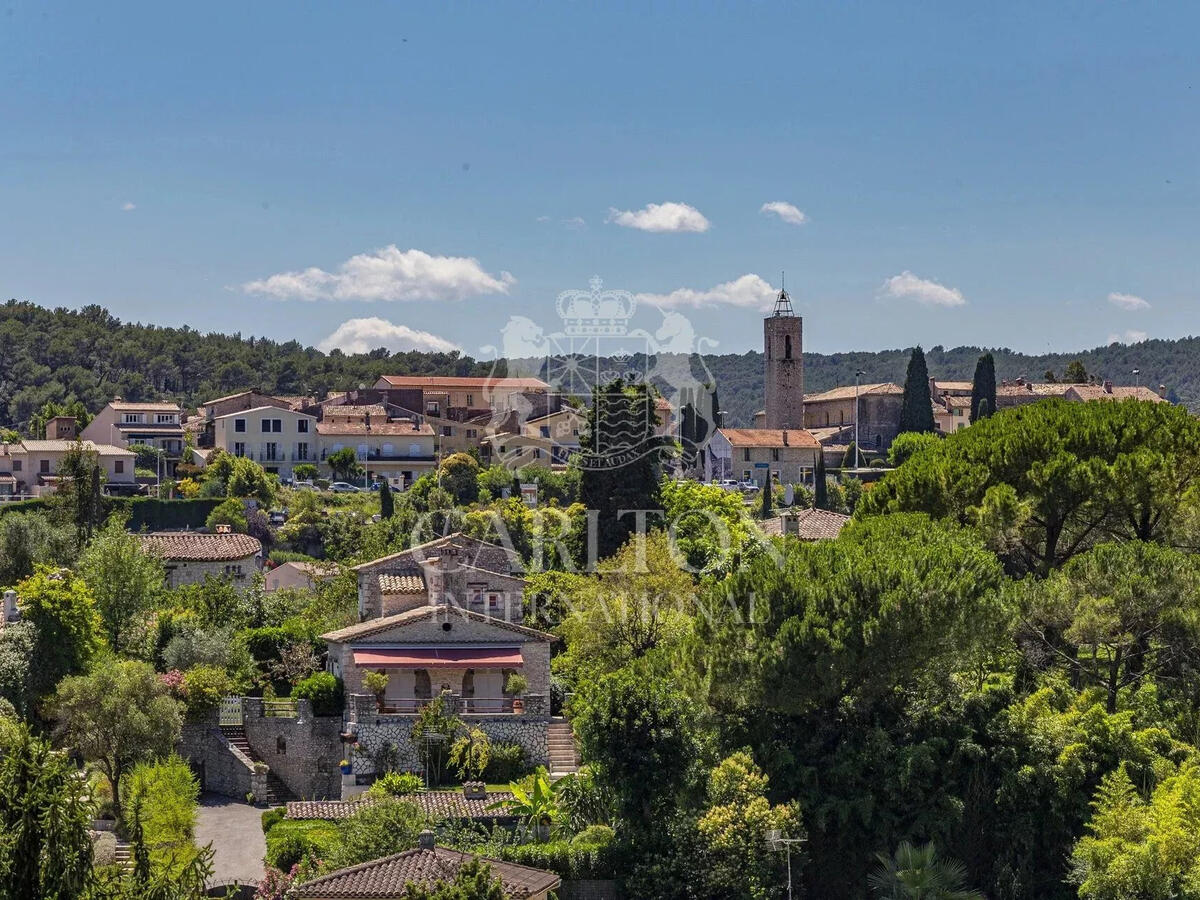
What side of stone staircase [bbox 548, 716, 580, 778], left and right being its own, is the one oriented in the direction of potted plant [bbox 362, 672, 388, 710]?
right

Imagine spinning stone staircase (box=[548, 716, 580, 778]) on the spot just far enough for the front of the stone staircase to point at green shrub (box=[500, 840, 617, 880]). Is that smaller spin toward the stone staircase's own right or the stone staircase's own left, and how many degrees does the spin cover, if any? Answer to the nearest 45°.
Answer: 0° — it already faces it

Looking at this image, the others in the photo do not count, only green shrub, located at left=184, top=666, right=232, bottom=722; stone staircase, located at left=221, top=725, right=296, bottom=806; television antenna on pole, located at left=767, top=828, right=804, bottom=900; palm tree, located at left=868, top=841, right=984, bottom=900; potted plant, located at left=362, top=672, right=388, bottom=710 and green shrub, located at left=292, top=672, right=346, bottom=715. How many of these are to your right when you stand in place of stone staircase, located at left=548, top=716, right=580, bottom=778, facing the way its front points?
4

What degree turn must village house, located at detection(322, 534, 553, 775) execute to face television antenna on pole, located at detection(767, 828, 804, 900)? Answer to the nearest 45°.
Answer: approximately 45° to its left

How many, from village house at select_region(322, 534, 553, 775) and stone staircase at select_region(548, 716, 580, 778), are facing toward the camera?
2

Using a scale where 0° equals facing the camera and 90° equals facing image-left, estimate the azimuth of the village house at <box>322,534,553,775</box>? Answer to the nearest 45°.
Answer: approximately 0°

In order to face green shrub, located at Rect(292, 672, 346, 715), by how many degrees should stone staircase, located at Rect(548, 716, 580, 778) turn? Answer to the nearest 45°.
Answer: approximately 90° to its right

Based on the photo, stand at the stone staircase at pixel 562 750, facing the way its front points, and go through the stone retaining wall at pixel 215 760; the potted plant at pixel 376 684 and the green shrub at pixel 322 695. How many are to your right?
3

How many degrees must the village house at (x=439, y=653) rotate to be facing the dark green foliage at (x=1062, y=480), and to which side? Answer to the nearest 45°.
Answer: approximately 90° to its left

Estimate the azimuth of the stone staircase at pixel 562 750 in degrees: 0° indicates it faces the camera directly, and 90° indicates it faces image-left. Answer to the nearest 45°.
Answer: approximately 0°
